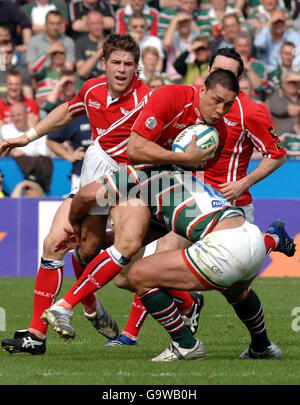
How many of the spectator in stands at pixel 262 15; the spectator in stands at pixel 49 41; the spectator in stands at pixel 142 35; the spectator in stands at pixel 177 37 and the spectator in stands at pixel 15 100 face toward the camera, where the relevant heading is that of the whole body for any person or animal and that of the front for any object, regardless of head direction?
5

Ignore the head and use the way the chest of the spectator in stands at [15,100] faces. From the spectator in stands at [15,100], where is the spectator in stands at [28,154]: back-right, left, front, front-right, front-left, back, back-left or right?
front

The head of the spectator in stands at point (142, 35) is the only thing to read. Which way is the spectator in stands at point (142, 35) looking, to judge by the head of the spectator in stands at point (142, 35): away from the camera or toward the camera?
toward the camera

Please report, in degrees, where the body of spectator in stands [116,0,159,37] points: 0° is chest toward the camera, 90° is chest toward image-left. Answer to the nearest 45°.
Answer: approximately 0°

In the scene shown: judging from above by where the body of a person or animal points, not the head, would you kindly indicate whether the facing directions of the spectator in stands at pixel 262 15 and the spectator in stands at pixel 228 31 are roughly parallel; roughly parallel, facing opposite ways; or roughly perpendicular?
roughly parallel

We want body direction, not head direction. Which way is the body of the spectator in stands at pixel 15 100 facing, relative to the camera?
toward the camera

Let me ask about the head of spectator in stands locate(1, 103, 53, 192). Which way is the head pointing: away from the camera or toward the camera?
toward the camera

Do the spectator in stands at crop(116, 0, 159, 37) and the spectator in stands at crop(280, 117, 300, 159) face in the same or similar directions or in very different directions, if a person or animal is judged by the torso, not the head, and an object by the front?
same or similar directions

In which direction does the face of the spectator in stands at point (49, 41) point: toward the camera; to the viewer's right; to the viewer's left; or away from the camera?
toward the camera

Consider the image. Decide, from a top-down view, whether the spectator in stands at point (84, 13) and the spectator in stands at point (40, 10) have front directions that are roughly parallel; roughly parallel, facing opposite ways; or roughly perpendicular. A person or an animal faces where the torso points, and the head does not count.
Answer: roughly parallel

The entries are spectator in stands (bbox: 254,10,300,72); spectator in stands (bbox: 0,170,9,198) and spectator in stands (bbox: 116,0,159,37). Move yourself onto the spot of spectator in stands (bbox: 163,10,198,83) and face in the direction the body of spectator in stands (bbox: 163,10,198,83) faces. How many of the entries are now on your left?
1

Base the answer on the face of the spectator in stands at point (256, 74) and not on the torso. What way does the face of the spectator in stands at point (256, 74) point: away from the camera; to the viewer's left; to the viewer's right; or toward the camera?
toward the camera

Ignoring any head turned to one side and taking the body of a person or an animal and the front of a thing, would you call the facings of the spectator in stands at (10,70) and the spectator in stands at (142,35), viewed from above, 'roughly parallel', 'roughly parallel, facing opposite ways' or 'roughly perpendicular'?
roughly parallel

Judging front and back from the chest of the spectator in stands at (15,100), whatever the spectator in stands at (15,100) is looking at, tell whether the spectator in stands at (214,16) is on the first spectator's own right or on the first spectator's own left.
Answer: on the first spectator's own left

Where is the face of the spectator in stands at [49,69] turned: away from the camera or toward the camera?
toward the camera

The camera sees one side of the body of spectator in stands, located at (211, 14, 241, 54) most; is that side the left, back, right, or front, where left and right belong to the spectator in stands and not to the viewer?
front

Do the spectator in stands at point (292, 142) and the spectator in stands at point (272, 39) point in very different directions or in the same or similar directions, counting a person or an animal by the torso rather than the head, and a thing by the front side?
same or similar directions

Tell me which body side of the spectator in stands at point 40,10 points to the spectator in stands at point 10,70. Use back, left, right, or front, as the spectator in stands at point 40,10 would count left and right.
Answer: front
